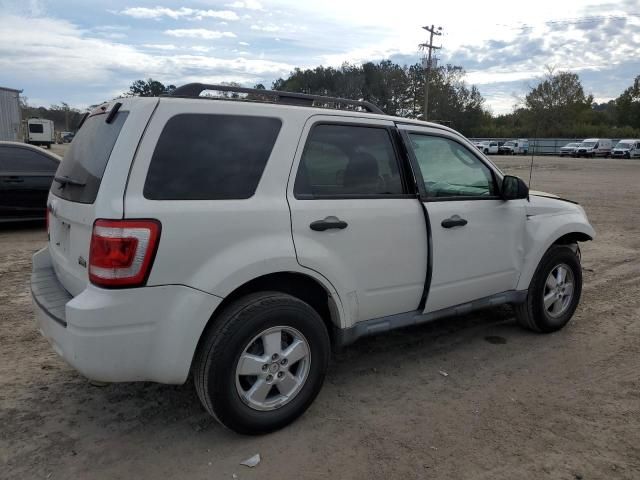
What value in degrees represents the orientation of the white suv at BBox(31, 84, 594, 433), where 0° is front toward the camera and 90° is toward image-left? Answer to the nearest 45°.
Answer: approximately 225°

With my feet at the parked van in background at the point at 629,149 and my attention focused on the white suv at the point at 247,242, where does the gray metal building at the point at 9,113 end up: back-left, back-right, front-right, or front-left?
front-right

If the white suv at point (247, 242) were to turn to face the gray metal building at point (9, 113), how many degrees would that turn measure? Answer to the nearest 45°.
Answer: approximately 90° to its left

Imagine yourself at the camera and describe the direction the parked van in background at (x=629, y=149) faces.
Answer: facing the viewer and to the left of the viewer

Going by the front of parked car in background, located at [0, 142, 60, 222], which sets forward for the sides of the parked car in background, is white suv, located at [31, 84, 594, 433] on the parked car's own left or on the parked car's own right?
on the parked car's own right

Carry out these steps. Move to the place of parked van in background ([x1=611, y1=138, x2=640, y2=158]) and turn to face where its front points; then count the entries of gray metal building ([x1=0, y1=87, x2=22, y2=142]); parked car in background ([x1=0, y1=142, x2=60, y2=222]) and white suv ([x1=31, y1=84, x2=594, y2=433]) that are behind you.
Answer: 0

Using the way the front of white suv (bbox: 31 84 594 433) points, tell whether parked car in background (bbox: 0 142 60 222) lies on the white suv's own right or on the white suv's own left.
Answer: on the white suv's own left
